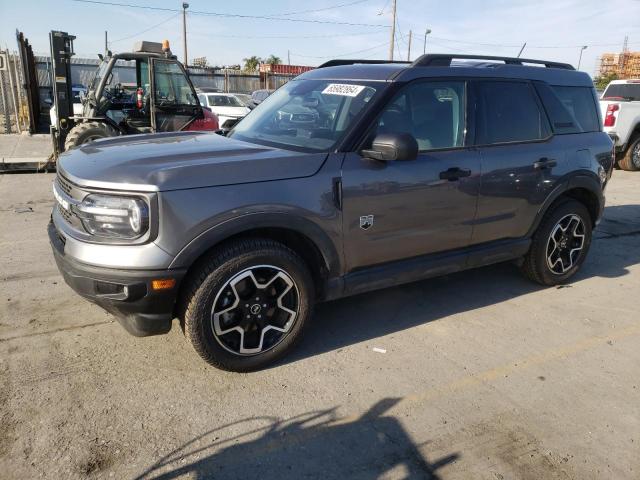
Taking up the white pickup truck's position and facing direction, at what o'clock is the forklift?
The forklift is roughly at 6 o'clock from the white pickup truck.

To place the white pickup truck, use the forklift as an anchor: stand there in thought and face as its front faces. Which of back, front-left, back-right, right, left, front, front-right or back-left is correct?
back

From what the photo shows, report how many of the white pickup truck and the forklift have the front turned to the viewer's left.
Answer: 1

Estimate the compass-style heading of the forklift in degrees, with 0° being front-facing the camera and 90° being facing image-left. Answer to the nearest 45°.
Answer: approximately 90°

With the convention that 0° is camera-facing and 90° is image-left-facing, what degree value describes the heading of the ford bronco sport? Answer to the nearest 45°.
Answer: approximately 45°

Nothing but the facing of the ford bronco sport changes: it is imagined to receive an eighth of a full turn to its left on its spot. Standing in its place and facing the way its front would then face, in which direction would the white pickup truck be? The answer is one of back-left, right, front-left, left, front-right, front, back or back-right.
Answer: back-left

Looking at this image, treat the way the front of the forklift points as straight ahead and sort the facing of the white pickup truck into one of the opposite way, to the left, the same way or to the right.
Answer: the opposite way

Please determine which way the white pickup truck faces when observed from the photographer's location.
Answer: facing away from the viewer and to the right of the viewer

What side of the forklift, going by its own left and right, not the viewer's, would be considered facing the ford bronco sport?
left
